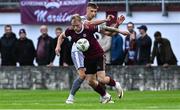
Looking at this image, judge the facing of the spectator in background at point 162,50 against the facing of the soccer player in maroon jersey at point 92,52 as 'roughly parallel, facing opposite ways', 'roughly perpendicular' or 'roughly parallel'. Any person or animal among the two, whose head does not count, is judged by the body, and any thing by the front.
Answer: roughly parallel

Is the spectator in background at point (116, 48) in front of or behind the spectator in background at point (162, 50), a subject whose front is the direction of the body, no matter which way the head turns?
in front

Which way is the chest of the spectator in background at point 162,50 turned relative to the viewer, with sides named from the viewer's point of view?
facing the viewer and to the left of the viewer

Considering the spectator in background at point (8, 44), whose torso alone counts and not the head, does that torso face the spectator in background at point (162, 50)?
no

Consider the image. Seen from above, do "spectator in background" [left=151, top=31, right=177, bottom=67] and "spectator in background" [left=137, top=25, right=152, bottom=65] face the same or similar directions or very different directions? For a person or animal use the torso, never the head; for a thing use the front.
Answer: same or similar directions

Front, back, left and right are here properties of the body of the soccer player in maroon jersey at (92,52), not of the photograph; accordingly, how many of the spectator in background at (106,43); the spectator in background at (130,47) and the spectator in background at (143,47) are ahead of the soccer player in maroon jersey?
0

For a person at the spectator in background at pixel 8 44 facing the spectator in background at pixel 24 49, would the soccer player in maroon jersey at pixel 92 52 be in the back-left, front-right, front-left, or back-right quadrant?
front-right

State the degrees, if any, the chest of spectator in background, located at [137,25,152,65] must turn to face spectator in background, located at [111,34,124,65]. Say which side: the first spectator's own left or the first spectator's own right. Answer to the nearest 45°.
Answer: approximately 45° to the first spectator's own right

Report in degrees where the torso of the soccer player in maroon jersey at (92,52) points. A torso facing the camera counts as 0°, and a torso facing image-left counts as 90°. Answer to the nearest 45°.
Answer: approximately 45°

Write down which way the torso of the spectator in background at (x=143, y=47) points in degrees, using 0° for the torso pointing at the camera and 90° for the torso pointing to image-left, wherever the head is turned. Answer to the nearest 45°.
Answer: approximately 45°

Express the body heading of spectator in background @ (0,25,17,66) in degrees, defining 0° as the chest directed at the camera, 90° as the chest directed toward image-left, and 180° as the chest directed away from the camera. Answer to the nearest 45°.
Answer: approximately 0°

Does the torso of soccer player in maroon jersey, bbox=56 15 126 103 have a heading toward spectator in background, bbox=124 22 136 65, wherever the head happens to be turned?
no

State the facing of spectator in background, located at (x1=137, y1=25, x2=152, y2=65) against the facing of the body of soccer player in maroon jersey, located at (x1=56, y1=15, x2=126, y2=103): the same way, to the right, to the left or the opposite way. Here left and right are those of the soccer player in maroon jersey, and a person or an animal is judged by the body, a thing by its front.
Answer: the same way

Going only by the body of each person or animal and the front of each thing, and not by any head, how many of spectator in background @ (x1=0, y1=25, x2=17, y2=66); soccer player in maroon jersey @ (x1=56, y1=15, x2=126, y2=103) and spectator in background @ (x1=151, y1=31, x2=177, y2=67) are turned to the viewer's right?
0

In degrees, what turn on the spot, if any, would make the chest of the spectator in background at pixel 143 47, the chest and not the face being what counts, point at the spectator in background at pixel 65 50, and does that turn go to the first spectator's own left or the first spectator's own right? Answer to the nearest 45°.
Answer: approximately 45° to the first spectator's own right

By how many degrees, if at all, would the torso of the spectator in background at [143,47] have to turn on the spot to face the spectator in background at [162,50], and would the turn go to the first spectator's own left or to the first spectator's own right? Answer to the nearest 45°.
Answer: approximately 135° to the first spectator's own left
